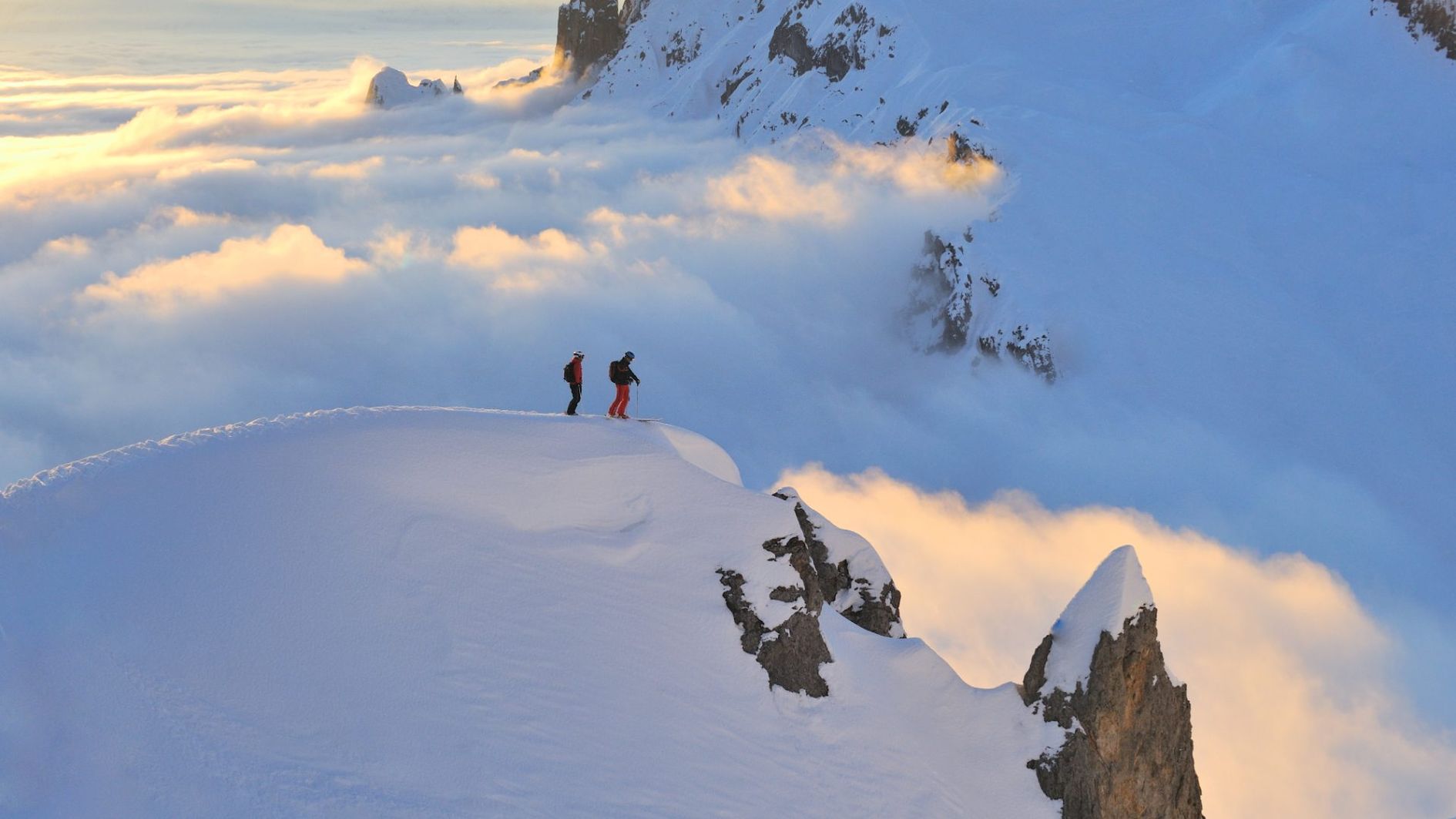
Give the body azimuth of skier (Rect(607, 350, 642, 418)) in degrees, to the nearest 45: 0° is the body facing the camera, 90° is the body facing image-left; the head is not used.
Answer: approximately 270°

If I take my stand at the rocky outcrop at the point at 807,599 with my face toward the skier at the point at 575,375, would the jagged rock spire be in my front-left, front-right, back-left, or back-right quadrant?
back-right

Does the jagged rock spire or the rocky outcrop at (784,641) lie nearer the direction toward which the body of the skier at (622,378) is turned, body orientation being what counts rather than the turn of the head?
the jagged rock spire

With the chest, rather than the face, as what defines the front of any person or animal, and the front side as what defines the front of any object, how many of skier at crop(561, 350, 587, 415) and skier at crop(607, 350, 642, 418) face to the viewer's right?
2

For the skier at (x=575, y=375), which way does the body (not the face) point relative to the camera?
to the viewer's right

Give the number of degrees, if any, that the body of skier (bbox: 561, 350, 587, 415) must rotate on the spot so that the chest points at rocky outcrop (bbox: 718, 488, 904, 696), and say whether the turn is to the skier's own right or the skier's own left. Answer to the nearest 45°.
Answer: approximately 45° to the skier's own right
